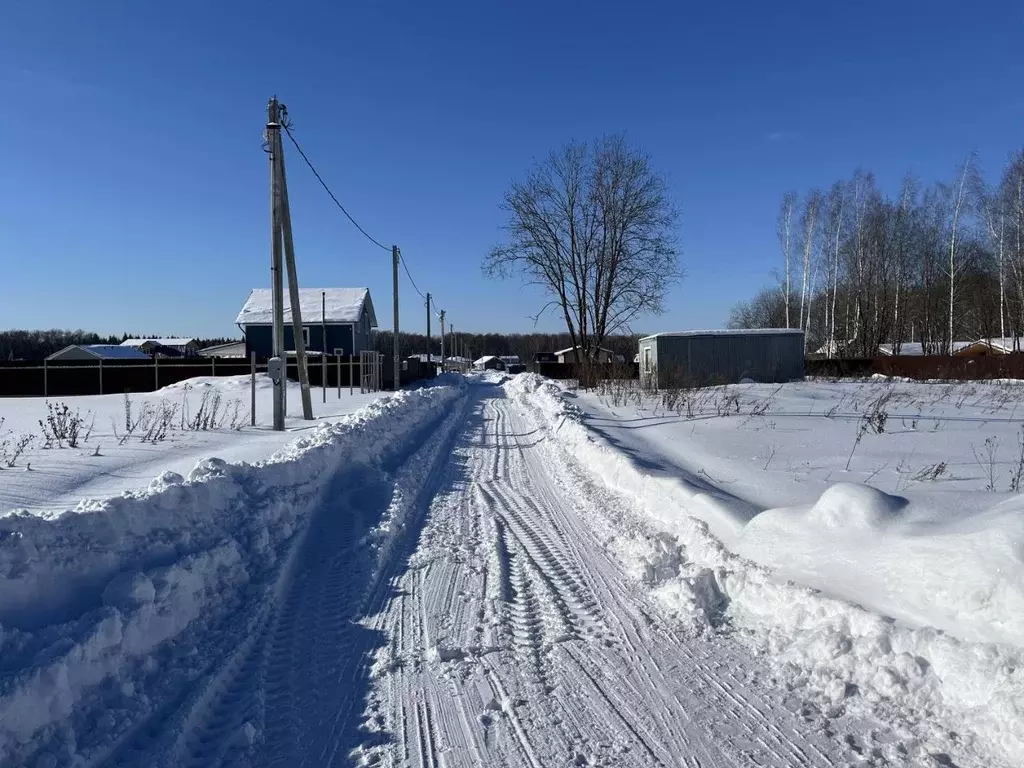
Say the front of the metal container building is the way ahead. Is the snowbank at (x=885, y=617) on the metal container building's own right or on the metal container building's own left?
on the metal container building's own left

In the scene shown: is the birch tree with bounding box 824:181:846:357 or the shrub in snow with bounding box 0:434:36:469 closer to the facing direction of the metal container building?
the shrub in snow

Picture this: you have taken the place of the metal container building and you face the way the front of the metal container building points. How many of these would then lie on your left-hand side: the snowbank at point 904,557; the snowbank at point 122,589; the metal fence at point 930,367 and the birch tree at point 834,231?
2

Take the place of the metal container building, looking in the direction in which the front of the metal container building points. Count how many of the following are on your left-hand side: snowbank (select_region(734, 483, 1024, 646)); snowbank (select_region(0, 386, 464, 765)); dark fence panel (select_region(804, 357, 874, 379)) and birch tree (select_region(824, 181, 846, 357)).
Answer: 2

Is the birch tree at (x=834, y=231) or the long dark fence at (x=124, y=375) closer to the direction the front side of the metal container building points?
the long dark fence

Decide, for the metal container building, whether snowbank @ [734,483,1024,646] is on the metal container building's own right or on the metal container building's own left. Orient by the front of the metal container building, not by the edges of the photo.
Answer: on the metal container building's own left
